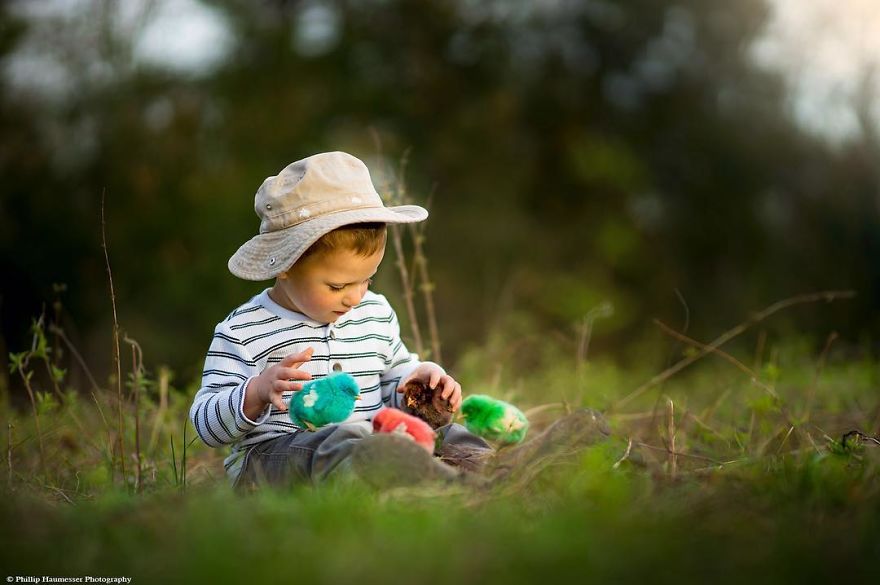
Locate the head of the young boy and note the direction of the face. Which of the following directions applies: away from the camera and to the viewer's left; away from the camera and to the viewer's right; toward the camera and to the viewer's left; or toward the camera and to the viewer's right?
toward the camera and to the viewer's right

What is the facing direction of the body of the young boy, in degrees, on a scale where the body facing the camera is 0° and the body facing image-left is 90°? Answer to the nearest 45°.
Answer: approximately 315°

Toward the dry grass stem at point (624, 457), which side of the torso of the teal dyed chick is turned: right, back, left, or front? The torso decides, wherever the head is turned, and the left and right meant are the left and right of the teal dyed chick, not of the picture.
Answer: front

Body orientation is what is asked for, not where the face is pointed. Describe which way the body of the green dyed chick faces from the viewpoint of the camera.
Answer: to the viewer's left

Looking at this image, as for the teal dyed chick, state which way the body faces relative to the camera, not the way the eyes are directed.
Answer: to the viewer's right

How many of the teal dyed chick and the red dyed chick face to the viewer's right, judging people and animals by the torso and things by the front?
1

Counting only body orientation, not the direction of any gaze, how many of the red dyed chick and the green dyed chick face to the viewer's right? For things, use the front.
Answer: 0
